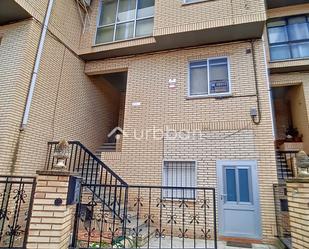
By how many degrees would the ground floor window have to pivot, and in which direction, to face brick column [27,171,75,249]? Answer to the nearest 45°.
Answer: approximately 45° to its right

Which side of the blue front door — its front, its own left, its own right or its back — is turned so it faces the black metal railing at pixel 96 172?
right

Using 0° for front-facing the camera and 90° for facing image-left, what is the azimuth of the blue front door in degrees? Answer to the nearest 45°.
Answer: approximately 0°

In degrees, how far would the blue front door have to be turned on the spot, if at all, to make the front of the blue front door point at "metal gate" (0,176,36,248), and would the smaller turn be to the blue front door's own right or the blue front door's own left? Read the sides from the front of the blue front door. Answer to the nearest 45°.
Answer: approximately 45° to the blue front door's own right

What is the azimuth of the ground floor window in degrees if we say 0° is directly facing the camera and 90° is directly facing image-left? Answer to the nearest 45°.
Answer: approximately 0°

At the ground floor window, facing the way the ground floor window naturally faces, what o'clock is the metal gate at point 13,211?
The metal gate is roughly at 2 o'clock from the ground floor window.

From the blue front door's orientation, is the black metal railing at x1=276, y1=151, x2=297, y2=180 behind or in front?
behind

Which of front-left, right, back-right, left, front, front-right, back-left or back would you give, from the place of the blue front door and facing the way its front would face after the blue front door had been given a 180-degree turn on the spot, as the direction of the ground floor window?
left

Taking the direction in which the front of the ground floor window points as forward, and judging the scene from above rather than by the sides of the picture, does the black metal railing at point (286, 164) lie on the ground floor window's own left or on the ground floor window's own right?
on the ground floor window's own left

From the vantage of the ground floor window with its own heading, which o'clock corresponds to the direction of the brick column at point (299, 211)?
The brick column is roughly at 11 o'clock from the ground floor window.

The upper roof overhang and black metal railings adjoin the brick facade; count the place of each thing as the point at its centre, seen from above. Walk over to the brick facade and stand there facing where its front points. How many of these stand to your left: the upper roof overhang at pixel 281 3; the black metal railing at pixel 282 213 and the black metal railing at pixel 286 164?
3
